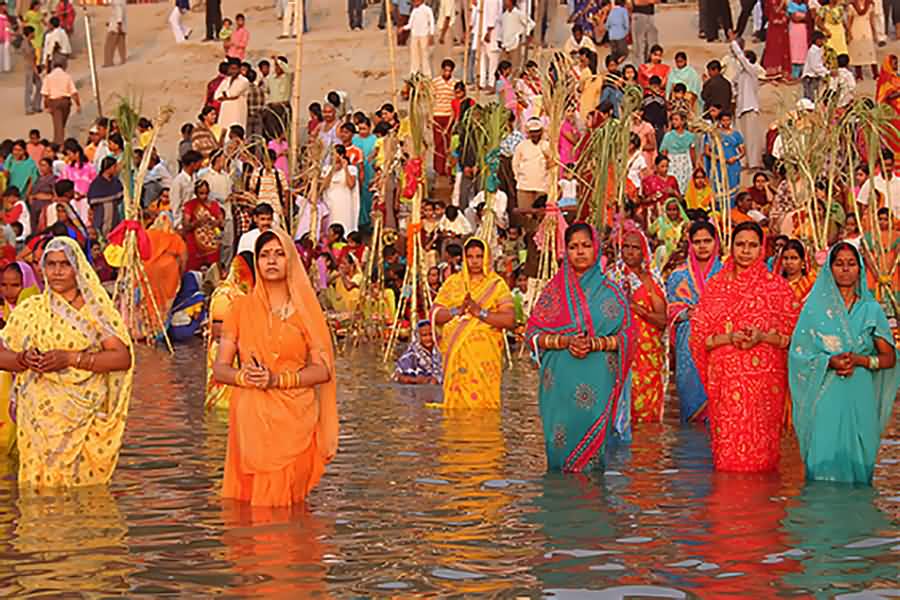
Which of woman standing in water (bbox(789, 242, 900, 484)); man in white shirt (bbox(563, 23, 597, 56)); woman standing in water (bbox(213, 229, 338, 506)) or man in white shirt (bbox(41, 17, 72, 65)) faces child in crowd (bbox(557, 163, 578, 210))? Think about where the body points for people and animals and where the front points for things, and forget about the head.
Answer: man in white shirt (bbox(563, 23, 597, 56))

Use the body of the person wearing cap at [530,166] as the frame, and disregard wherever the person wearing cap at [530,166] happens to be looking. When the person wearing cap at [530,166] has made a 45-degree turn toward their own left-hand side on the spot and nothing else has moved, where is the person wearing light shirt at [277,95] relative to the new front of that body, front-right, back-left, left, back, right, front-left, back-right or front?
back

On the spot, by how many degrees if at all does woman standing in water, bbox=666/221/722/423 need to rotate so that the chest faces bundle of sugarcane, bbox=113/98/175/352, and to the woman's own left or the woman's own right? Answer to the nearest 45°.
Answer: approximately 135° to the woman's own right

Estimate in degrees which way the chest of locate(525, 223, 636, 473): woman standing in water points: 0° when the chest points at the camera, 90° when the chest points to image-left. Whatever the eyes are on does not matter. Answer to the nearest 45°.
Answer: approximately 0°

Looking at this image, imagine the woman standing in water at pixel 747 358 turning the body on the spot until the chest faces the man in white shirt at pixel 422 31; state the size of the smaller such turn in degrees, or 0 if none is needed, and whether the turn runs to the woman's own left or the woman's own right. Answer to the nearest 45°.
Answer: approximately 180°

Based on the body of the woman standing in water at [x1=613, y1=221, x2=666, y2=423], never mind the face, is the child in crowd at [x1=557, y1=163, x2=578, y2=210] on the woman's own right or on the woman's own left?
on the woman's own right

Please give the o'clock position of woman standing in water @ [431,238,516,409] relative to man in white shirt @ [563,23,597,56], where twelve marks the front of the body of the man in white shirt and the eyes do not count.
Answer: The woman standing in water is roughly at 12 o'clock from the man in white shirt.

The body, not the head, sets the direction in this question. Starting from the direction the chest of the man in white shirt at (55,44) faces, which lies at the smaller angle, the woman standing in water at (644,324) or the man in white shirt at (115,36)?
the man in white shirt
